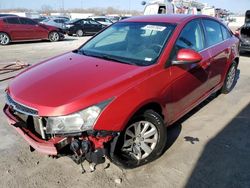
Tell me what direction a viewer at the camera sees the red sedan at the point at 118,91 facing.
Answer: facing the viewer and to the left of the viewer

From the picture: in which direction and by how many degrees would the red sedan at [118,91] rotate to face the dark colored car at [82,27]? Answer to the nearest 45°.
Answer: approximately 135° to its right

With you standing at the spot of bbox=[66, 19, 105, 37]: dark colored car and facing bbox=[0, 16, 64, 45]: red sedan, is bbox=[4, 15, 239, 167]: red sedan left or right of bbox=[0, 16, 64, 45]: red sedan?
left

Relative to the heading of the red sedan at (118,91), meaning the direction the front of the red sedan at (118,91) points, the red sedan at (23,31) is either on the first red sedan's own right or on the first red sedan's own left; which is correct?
on the first red sedan's own right

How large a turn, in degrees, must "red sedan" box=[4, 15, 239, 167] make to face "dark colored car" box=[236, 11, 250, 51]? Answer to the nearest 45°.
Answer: approximately 180°
